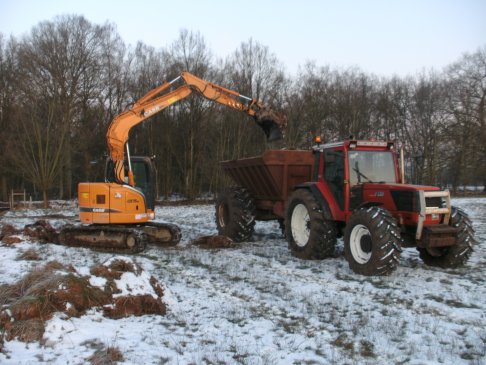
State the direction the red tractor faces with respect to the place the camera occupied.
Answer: facing the viewer and to the right of the viewer

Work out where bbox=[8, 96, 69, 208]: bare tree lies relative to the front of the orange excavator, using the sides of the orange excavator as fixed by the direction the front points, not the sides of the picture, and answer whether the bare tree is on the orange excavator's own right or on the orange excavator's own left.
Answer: on the orange excavator's own left

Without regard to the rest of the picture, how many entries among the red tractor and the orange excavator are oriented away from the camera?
0

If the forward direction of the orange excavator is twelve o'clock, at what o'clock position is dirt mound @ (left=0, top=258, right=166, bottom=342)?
The dirt mound is roughly at 3 o'clock from the orange excavator.

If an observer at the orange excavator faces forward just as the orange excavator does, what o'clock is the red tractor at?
The red tractor is roughly at 1 o'clock from the orange excavator.

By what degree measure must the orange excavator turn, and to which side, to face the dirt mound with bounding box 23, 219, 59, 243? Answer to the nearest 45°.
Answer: approximately 135° to its left

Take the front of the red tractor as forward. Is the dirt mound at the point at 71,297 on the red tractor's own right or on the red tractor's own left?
on the red tractor's own right

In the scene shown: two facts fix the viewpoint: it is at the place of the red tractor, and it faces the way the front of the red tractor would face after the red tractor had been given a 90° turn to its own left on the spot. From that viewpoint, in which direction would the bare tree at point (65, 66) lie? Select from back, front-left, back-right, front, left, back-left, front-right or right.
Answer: left

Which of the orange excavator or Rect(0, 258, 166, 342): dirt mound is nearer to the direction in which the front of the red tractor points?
the dirt mound

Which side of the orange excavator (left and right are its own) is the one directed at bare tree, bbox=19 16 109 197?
left

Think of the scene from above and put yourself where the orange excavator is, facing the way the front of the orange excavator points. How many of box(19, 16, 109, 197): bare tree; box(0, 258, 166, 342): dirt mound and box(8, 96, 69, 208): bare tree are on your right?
1

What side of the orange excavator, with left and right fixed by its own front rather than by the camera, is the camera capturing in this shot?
right
